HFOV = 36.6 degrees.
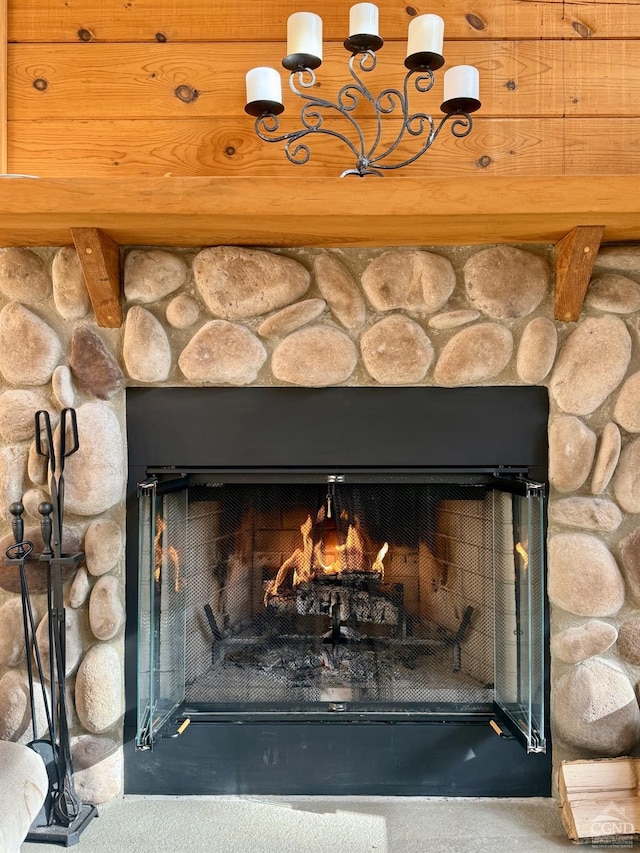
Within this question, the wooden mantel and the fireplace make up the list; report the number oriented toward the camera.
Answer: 2

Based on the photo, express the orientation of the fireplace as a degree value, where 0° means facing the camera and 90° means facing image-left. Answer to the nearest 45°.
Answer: approximately 0°

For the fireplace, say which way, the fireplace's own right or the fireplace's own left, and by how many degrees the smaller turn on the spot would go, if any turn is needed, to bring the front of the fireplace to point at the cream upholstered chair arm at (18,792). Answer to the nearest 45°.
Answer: approximately 45° to the fireplace's own right

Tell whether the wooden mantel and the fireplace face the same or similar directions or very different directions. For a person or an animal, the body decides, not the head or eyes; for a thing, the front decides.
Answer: same or similar directions

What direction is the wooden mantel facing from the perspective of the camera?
toward the camera

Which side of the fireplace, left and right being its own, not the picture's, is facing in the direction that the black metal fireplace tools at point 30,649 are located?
right
